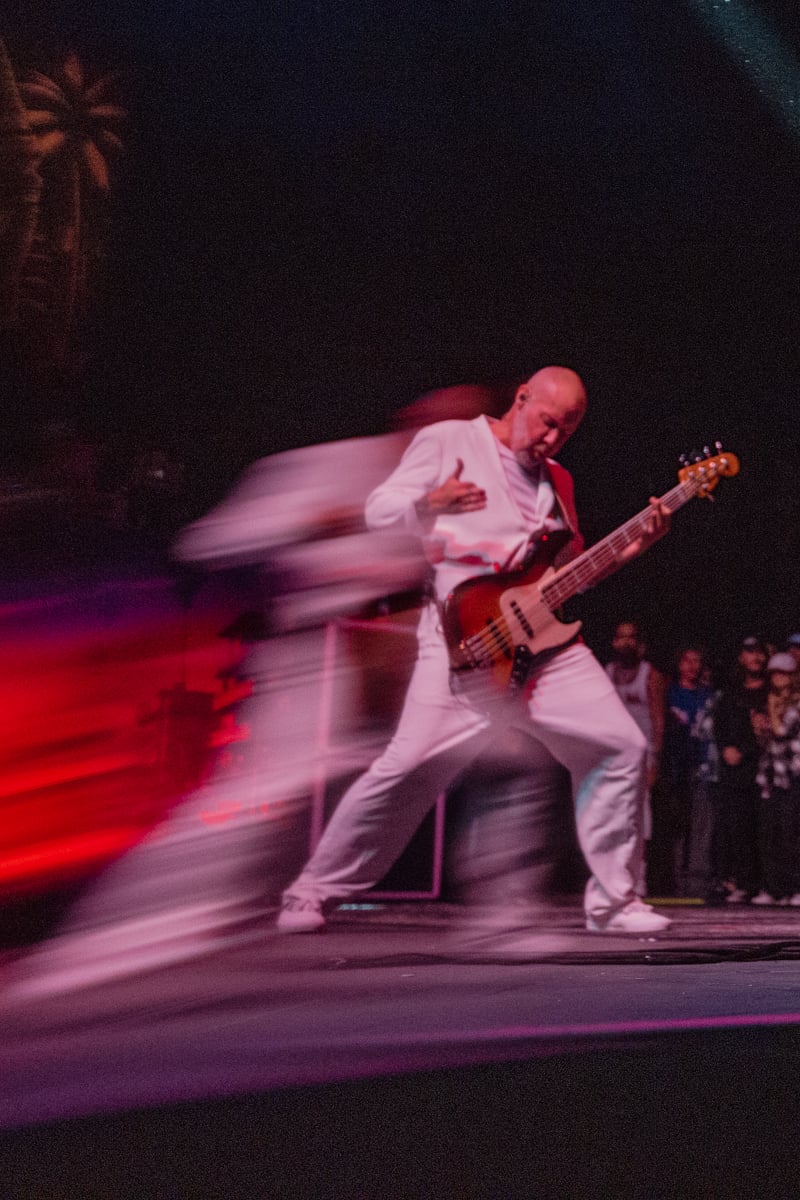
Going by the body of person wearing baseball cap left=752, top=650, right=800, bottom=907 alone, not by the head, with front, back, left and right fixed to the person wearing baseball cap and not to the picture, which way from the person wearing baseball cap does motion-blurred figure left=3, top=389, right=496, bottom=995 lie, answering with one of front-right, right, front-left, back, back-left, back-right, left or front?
front-right

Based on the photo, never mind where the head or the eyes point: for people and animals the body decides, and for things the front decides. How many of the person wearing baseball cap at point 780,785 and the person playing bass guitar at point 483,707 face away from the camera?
0

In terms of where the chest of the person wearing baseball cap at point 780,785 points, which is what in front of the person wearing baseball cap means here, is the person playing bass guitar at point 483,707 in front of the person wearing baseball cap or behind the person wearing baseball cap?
in front

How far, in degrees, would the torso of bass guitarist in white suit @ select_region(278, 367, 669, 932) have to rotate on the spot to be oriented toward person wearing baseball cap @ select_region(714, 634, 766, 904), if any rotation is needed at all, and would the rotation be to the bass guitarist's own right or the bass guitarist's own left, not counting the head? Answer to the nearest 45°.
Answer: approximately 90° to the bass guitarist's own left

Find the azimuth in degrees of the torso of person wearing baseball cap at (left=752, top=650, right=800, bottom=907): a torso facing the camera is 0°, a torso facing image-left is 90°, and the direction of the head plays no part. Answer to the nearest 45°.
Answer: approximately 0°
